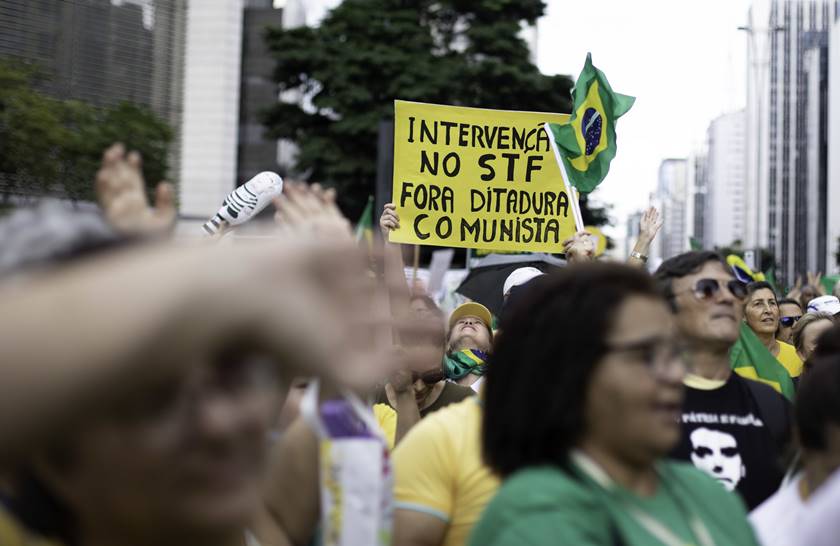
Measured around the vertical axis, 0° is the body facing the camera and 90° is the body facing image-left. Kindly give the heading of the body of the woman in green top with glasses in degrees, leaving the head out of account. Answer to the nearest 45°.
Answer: approximately 315°
